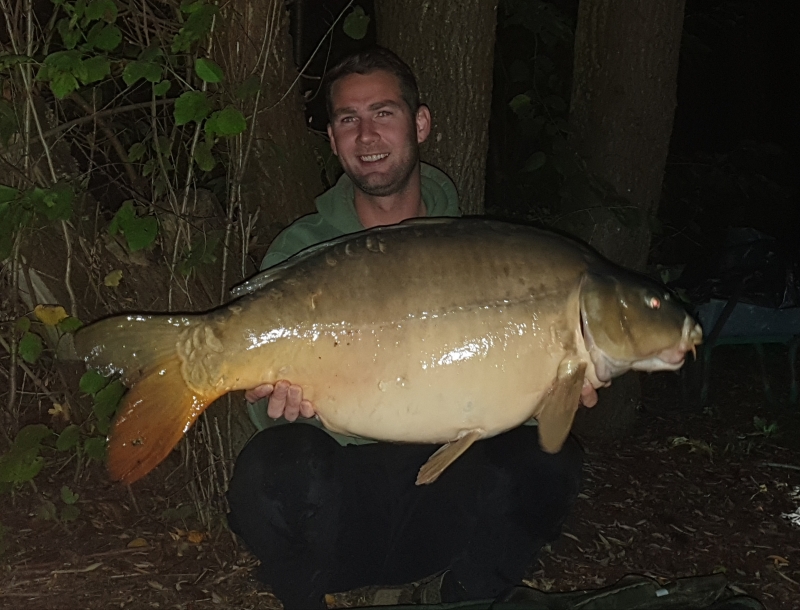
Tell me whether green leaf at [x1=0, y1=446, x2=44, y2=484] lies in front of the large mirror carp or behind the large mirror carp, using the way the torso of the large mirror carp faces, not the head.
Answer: behind

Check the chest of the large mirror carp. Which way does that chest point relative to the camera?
to the viewer's right

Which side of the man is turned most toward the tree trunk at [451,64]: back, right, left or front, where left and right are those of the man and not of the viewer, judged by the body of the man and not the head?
back

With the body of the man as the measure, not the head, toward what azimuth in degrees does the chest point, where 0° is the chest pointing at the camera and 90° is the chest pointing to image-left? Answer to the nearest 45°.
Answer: approximately 0°
